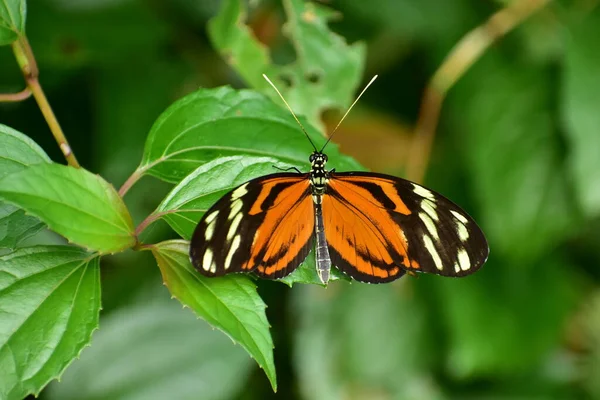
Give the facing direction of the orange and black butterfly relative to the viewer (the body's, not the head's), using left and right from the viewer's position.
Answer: facing away from the viewer

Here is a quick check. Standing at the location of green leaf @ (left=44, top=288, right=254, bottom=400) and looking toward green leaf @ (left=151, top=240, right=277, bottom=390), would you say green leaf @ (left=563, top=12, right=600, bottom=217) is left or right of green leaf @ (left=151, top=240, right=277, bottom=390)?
left

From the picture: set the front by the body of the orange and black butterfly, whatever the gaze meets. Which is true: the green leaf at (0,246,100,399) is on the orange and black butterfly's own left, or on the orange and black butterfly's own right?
on the orange and black butterfly's own left
